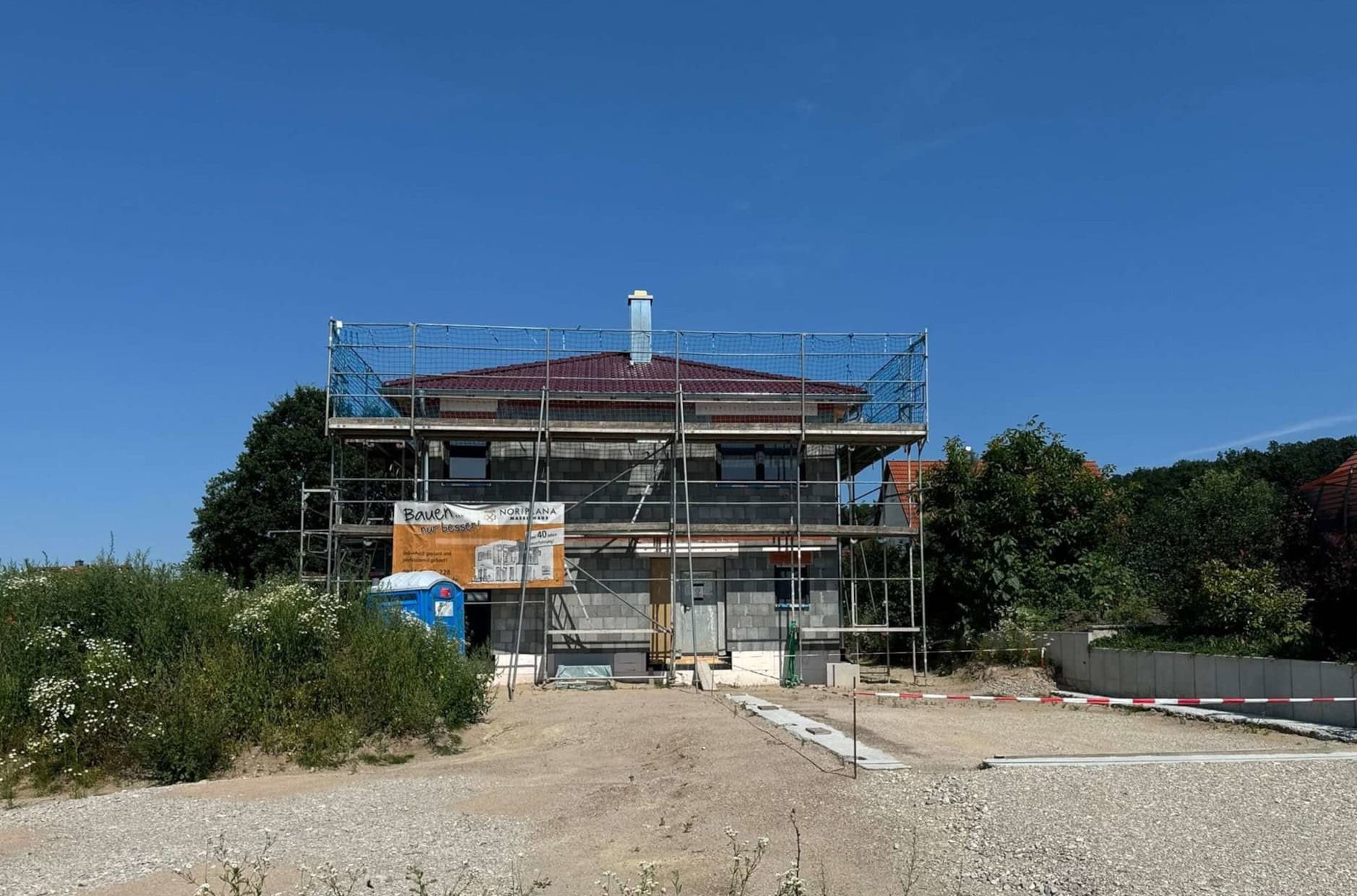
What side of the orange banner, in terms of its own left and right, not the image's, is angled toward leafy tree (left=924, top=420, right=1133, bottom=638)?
left

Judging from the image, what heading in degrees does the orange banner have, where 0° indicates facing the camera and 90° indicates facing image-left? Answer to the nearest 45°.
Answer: approximately 0°

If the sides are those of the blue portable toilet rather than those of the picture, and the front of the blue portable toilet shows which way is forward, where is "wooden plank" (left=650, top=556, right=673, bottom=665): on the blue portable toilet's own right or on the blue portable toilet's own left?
on the blue portable toilet's own left

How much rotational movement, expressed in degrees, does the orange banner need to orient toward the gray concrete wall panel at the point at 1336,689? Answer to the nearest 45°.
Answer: approximately 45° to its left

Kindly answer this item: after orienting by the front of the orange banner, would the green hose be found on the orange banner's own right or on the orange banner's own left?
on the orange banner's own left

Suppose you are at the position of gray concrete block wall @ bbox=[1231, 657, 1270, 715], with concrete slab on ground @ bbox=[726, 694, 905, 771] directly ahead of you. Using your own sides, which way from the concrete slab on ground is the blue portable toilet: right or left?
right

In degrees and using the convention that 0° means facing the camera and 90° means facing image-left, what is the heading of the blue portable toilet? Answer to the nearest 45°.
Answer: approximately 315°

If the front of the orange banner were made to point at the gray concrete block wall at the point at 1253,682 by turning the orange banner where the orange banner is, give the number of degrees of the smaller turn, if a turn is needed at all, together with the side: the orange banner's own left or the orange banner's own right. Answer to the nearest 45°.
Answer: approximately 45° to the orange banner's own left

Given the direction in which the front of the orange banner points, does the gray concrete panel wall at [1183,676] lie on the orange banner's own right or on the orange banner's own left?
on the orange banner's own left

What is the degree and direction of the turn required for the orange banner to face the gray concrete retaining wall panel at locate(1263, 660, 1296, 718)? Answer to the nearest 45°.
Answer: approximately 45° to its left

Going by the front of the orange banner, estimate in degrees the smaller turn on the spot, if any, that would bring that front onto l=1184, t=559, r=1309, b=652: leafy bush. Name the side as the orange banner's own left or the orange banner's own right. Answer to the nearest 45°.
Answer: approximately 45° to the orange banner's own left

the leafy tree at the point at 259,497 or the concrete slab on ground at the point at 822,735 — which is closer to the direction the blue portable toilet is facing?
the concrete slab on ground
